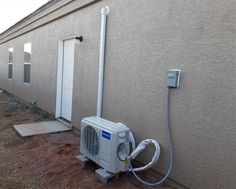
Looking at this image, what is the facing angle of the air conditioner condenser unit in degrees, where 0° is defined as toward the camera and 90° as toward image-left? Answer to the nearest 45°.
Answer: approximately 45°

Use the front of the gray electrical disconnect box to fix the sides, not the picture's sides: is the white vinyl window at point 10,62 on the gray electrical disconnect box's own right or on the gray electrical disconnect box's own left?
on the gray electrical disconnect box's own right

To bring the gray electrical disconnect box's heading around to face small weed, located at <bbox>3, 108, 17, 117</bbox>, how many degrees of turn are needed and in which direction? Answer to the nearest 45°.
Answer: approximately 90° to its right

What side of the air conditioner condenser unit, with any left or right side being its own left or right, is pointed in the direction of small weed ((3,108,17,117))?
right

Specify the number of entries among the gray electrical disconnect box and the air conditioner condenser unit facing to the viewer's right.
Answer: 0

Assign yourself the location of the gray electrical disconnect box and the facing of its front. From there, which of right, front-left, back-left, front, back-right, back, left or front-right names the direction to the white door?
right

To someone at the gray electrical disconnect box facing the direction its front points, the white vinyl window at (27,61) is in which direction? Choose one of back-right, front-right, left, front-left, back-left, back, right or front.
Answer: right

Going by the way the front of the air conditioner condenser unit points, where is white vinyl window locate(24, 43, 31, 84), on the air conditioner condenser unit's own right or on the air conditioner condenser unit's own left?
on the air conditioner condenser unit's own right
